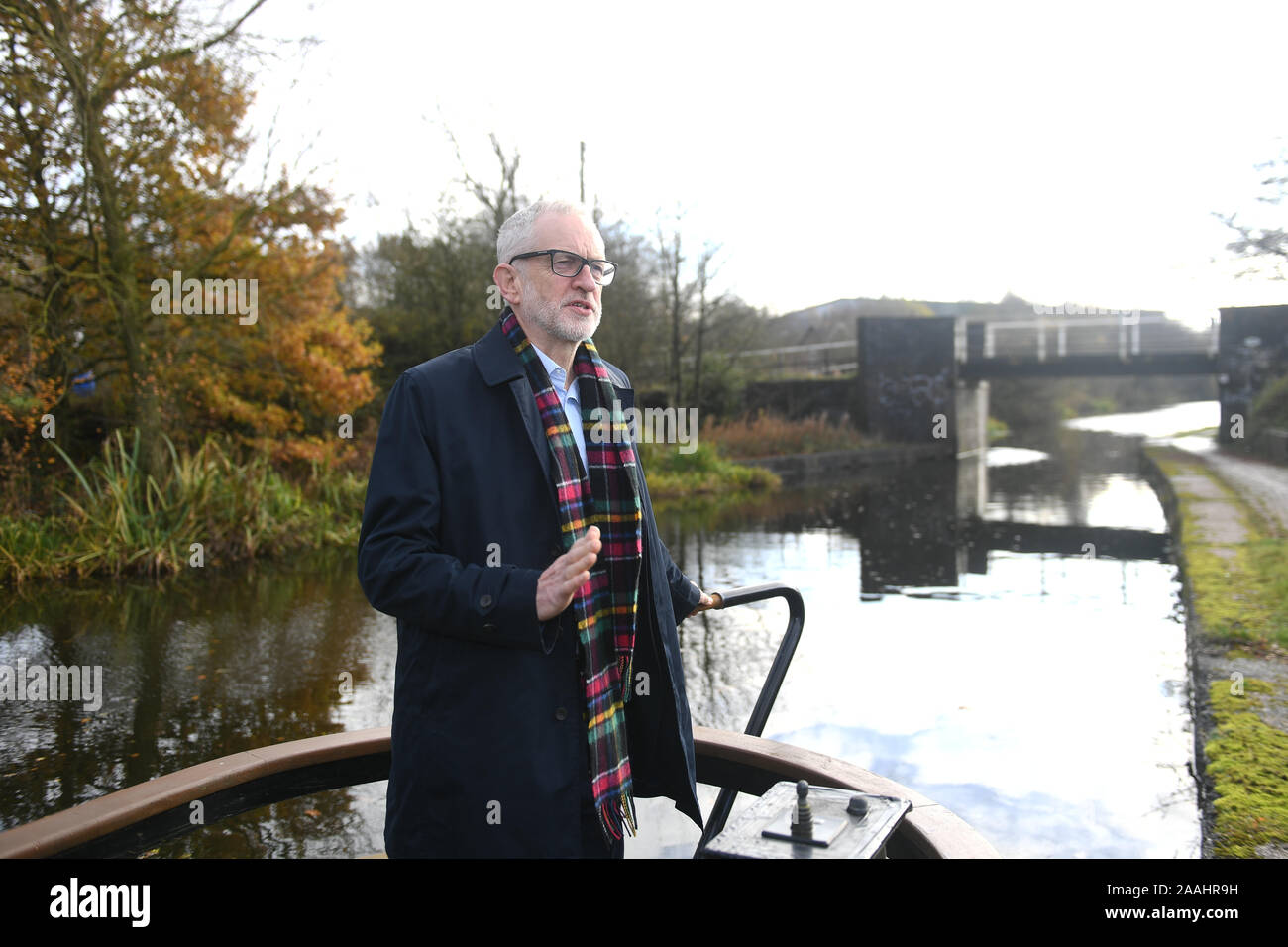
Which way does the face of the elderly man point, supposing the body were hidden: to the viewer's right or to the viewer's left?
to the viewer's right

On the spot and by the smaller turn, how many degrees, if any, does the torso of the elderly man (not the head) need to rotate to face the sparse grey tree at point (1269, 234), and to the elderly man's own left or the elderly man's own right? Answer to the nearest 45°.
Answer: approximately 90° to the elderly man's own left

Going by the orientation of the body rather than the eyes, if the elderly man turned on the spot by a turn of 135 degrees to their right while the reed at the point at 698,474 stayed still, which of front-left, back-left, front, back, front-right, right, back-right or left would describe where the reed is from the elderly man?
right

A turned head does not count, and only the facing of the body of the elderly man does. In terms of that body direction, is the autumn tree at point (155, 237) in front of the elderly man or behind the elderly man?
behind

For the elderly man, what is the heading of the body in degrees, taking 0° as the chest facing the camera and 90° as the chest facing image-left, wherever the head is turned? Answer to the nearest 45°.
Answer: approximately 315°
